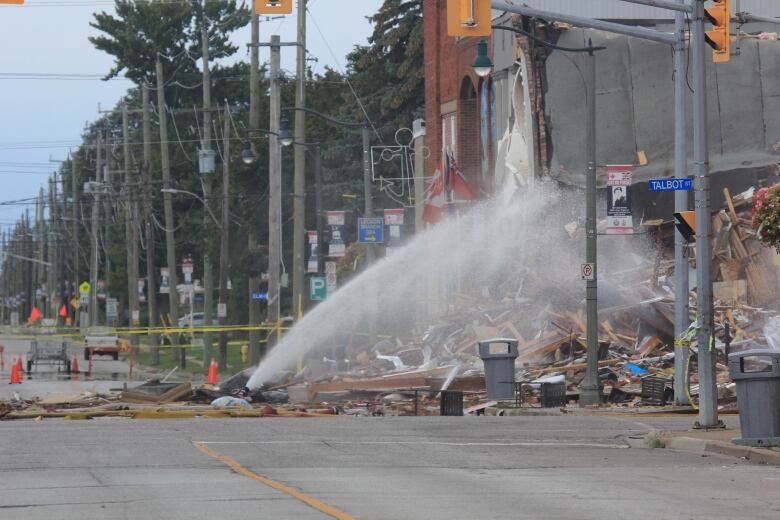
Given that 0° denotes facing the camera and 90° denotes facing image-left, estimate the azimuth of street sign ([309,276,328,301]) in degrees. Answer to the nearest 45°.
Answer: approximately 0°

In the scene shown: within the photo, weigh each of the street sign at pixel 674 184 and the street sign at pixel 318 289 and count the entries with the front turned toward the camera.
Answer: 2

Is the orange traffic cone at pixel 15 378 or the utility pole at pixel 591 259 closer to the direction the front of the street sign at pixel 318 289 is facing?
the utility pole

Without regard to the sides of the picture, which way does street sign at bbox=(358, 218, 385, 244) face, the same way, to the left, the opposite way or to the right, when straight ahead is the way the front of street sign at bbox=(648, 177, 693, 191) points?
the same way

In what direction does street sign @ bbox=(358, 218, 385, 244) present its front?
toward the camera

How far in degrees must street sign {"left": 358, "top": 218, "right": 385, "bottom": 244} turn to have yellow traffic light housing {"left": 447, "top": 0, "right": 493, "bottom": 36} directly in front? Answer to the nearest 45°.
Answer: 0° — it already faces it

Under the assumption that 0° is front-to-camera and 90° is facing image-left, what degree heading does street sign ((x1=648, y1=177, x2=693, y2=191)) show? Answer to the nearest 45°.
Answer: approximately 0°

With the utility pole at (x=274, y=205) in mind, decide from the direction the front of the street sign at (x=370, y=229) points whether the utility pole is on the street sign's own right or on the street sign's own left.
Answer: on the street sign's own right

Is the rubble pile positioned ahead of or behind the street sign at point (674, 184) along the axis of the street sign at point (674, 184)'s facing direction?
behind

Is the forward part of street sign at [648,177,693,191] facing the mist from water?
no

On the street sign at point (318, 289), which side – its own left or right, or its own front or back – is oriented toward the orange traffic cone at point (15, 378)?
right
